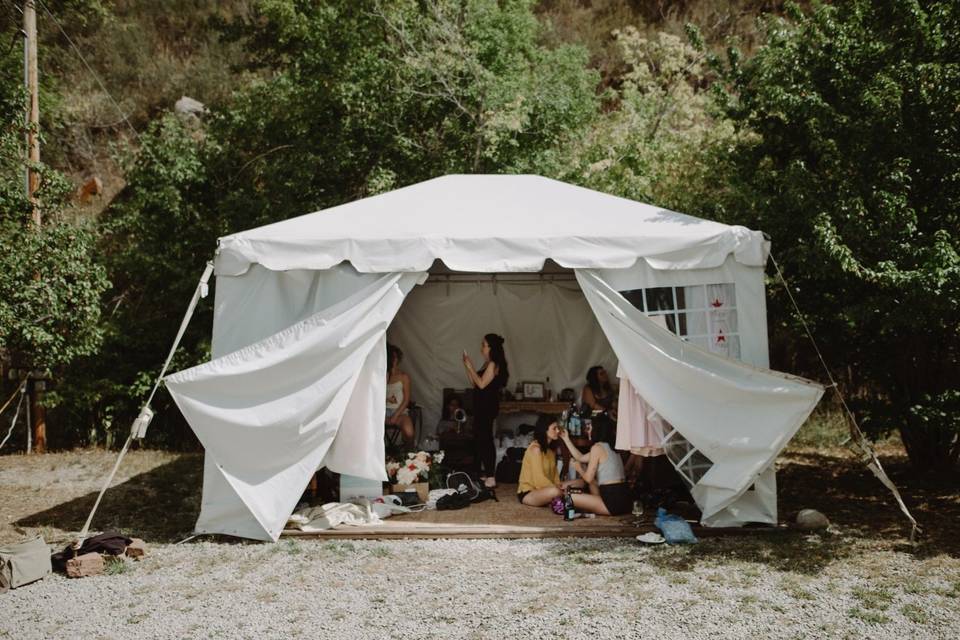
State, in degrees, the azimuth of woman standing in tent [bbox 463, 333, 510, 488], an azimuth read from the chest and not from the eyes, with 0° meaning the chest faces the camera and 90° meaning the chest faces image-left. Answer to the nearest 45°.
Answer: approximately 90°

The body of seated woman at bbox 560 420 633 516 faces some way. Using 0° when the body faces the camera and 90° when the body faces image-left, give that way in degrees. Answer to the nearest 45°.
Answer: approximately 135°

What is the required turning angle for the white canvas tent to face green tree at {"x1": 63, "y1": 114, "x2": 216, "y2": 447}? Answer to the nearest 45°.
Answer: approximately 135° to its right

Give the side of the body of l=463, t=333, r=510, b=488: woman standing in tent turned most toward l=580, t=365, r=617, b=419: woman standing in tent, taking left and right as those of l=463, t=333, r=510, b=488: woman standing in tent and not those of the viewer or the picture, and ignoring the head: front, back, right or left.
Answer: back

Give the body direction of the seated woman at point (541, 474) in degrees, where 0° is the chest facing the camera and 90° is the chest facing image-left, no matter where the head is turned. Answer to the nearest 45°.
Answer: approximately 270°

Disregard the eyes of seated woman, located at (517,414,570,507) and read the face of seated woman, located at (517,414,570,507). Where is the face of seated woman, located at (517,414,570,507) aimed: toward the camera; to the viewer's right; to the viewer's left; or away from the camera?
to the viewer's right

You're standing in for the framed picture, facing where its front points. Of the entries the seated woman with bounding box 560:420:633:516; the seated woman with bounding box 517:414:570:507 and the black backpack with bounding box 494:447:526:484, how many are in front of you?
3

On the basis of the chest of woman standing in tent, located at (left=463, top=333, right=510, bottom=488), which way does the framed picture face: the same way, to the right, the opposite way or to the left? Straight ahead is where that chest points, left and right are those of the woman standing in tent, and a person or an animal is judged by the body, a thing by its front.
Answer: to the left

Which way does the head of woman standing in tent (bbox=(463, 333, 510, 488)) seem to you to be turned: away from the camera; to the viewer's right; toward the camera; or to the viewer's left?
to the viewer's left
